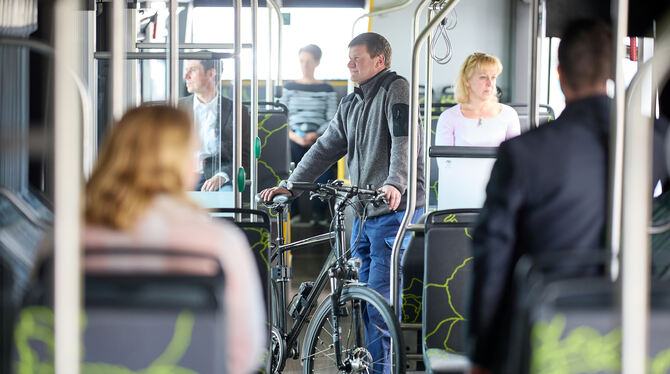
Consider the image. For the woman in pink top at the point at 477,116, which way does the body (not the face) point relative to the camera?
toward the camera

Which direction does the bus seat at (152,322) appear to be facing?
away from the camera

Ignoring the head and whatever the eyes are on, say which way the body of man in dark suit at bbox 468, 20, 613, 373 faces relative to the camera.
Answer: away from the camera

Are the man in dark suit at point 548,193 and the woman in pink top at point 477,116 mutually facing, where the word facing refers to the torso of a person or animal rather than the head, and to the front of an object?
yes

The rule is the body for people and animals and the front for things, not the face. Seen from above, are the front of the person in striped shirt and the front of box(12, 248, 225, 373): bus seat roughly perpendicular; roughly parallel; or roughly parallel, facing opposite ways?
roughly parallel, facing opposite ways

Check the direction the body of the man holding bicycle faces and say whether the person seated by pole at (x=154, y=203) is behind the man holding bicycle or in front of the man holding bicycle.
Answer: in front

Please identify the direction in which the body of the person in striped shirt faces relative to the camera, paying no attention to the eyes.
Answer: toward the camera

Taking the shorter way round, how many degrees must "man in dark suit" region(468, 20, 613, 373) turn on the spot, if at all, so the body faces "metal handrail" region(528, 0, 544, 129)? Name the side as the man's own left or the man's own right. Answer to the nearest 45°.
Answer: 0° — they already face it

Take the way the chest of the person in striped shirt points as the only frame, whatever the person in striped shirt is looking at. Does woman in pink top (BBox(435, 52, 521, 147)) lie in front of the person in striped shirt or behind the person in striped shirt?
in front

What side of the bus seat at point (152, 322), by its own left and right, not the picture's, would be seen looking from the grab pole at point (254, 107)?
front

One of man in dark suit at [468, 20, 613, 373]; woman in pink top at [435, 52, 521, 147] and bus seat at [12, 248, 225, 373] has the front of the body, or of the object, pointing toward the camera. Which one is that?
the woman in pink top

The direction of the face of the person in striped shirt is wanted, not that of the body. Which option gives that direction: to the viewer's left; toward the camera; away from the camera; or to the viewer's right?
toward the camera

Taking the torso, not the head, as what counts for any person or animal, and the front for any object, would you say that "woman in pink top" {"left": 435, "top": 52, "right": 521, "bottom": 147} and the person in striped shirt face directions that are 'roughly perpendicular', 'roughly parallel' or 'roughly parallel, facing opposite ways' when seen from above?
roughly parallel

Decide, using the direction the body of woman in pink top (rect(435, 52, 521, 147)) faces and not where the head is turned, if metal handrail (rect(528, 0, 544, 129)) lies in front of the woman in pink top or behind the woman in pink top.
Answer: in front

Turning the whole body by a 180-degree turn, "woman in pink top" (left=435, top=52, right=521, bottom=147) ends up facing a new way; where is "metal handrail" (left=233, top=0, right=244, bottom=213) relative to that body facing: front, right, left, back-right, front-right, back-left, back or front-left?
back-left

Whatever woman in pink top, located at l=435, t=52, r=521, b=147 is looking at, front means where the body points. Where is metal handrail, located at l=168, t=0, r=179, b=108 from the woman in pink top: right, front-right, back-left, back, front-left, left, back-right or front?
front-right
